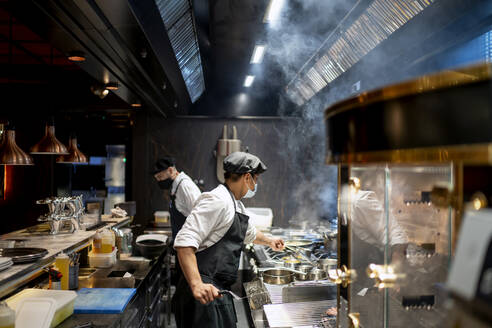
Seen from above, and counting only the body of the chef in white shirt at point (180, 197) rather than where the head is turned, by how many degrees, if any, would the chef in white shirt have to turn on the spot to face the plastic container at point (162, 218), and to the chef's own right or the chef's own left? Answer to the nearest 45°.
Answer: approximately 90° to the chef's own right

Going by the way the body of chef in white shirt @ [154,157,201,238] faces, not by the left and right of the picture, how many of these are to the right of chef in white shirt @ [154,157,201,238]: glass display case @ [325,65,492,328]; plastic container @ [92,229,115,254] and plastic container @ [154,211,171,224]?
1

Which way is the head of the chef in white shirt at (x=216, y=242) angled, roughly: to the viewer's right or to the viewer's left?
to the viewer's right

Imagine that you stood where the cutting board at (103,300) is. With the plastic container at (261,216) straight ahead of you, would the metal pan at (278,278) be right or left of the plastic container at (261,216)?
right
